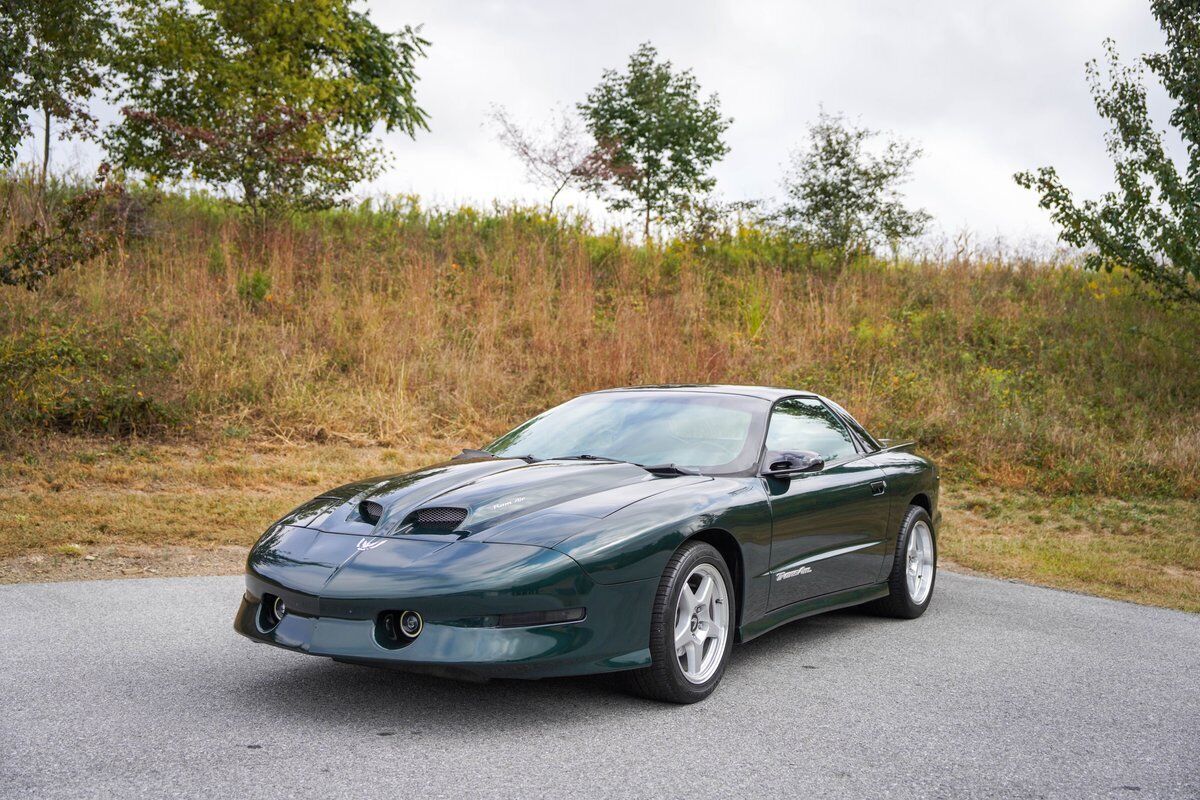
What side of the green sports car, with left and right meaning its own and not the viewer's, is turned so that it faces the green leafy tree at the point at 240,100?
right

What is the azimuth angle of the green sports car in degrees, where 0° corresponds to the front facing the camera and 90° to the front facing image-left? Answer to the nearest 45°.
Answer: approximately 45°

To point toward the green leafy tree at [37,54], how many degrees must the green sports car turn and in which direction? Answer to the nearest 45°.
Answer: approximately 90° to its right

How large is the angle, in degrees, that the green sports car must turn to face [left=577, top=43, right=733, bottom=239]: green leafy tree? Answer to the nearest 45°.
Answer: approximately 135° to its right
